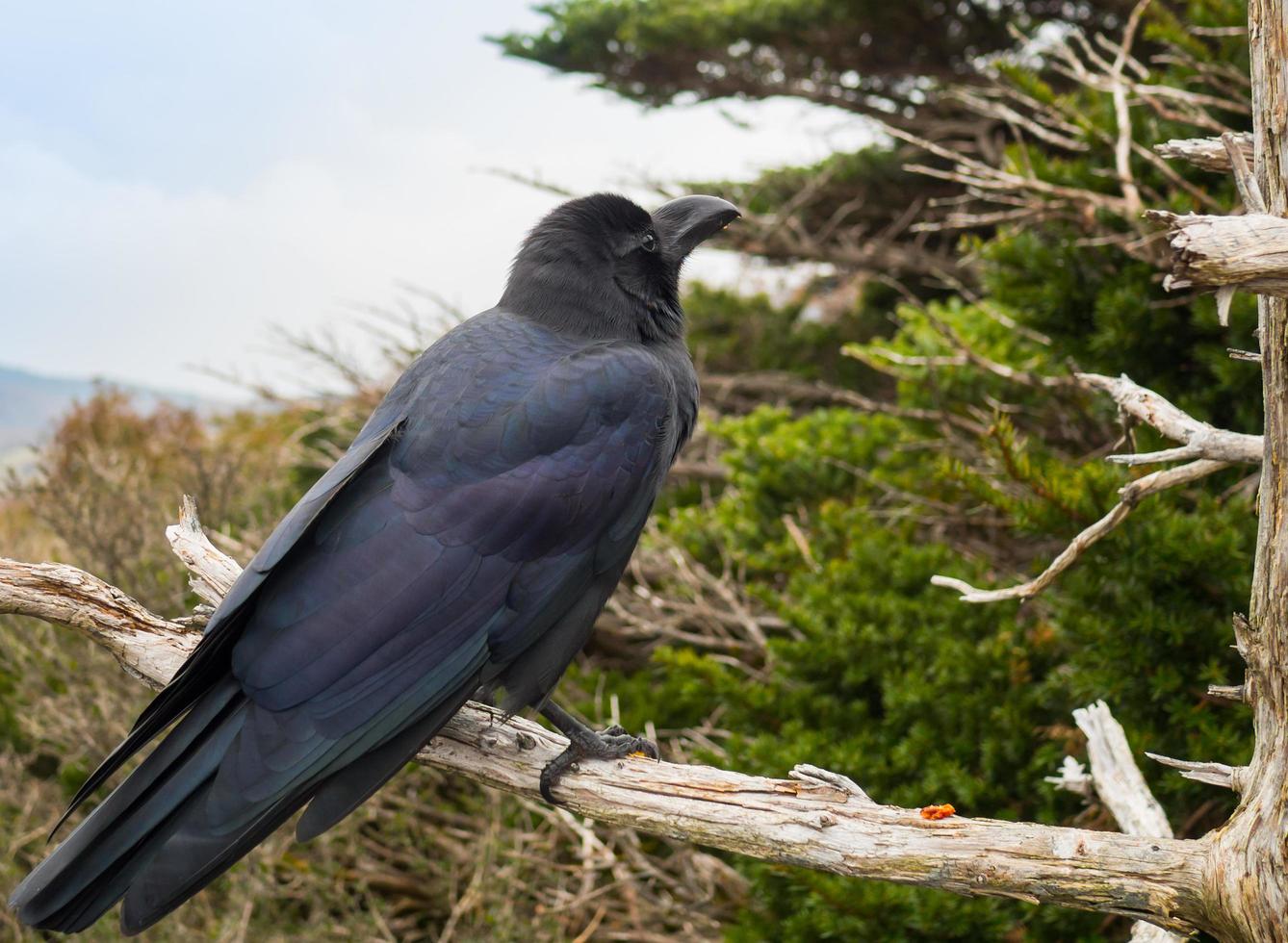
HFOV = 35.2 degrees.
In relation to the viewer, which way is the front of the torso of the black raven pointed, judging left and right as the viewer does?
facing away from the viewer and to the right of the viewer

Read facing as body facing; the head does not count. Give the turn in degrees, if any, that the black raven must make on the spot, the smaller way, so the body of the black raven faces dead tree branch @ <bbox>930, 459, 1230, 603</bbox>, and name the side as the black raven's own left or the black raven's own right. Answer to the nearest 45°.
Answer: approximately 45° to the black raven's own right
